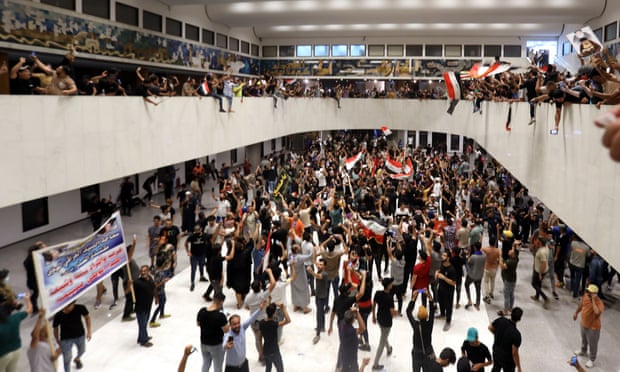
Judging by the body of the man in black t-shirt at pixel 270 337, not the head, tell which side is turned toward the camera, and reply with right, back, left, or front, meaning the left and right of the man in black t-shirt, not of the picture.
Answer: back

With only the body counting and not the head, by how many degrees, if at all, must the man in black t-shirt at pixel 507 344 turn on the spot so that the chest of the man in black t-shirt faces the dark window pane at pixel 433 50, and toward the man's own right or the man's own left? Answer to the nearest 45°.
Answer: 0° — they already face it

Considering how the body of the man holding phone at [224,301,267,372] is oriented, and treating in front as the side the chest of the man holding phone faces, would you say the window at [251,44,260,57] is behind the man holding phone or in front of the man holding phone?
behind

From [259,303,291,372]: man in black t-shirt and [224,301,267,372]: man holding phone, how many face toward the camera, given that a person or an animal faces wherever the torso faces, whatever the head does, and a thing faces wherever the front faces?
1

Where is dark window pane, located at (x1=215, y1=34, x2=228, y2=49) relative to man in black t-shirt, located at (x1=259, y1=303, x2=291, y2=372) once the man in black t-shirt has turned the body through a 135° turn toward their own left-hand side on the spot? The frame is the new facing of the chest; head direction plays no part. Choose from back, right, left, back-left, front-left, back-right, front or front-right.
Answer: back-right

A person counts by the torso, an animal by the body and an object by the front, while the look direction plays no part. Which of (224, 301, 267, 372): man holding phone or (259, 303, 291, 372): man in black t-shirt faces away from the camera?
the man in black t-shirt

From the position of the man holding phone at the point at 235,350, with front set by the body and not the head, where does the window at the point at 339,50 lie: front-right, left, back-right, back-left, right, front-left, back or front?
back

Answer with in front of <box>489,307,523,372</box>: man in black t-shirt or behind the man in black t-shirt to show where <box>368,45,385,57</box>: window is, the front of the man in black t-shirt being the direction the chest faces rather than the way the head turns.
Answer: in front

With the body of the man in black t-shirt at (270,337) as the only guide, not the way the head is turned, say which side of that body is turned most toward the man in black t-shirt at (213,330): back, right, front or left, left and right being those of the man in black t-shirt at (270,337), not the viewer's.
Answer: left

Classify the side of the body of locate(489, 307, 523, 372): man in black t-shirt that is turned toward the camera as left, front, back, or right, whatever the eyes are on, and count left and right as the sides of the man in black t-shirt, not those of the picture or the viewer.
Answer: back

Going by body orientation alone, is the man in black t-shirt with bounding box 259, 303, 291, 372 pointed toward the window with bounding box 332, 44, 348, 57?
yes

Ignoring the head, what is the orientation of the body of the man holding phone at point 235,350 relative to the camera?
toward the camera
